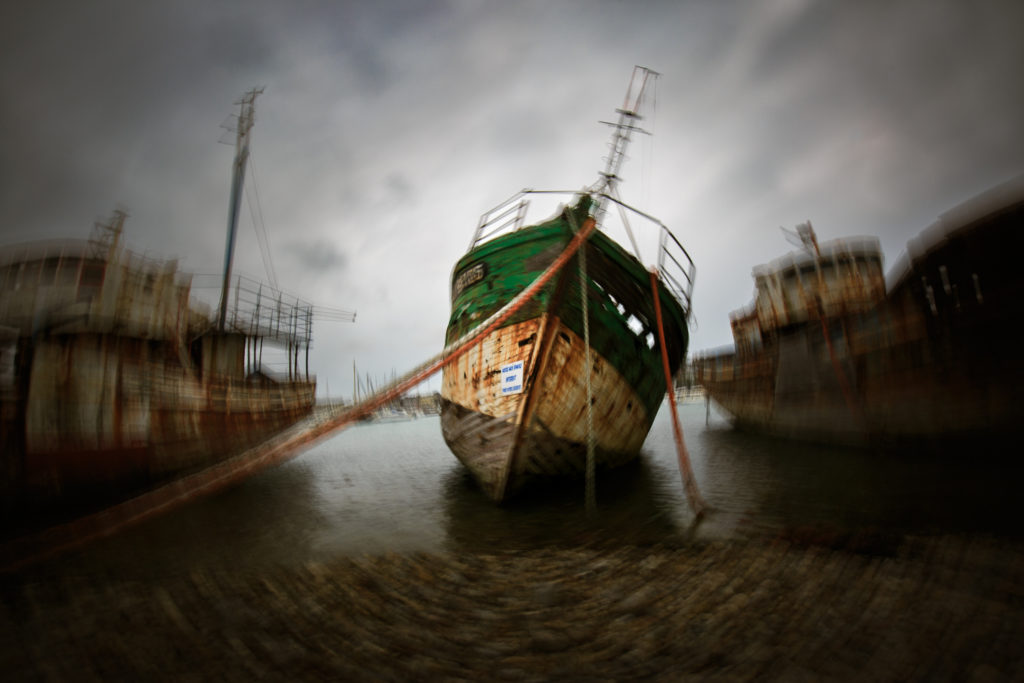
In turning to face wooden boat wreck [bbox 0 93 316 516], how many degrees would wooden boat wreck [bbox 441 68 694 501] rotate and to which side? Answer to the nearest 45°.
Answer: approximately 90° to its right

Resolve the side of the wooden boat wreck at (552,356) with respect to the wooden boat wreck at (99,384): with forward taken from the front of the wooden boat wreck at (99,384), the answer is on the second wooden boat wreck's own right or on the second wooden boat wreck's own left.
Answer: on the second wooden boat wreck's own left

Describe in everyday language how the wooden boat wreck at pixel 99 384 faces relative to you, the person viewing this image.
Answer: facing the viewer and to the left of the viewer

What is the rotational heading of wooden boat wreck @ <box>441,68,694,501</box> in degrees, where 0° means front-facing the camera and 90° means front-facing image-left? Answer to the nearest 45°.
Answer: approximately 0°

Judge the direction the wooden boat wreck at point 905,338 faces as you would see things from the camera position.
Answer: facing the viewer and to the right of the viewer

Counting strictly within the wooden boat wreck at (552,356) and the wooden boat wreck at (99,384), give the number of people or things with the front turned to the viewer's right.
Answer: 0
